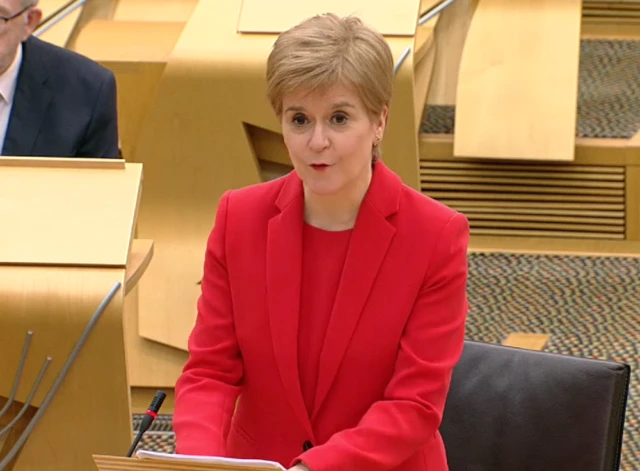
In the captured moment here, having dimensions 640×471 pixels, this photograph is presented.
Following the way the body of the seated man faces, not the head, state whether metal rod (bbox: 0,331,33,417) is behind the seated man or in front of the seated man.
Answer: in front

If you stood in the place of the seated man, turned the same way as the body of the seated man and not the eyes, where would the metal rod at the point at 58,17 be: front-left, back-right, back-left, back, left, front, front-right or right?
back-right

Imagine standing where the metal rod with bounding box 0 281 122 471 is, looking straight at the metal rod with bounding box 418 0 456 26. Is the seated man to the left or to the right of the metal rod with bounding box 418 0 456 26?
left

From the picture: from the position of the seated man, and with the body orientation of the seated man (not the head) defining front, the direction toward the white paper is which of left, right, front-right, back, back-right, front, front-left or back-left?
front-left

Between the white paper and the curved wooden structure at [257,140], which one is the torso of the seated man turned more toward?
the white paper

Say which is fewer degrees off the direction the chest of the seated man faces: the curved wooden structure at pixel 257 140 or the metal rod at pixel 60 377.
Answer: the metal rod
